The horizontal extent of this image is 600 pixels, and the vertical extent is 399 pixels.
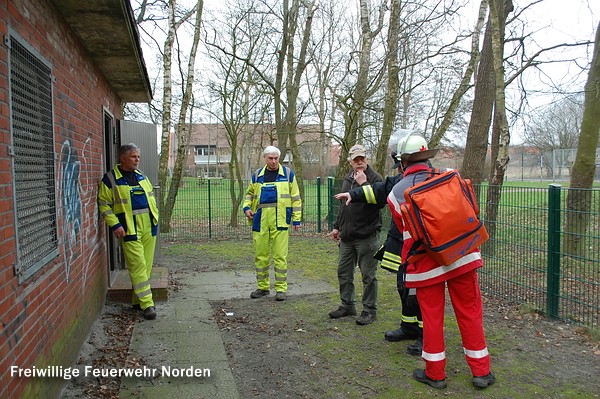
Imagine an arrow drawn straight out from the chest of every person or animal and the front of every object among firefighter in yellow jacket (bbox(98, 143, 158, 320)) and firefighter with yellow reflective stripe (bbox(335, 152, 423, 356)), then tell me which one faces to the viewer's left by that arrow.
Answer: the firefighter with yellow reflective stripe

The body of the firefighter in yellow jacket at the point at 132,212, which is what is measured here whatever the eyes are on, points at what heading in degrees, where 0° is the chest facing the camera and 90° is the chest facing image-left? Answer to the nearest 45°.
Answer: approximately 315°

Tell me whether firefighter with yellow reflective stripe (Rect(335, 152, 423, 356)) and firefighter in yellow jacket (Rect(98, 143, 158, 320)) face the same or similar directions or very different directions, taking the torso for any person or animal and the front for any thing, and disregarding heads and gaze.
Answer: very different directions

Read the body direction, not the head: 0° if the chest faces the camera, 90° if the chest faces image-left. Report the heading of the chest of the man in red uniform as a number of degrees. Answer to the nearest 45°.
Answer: approximately 135°

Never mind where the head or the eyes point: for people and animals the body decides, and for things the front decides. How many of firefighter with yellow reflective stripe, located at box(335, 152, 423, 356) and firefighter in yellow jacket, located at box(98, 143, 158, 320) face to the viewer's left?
1

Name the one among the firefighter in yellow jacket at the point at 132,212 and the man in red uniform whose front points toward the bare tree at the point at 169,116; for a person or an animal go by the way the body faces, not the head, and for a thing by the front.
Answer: the man in red uniform

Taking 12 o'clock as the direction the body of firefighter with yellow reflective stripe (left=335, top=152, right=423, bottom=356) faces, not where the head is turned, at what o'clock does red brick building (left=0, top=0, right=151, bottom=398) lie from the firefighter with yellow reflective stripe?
The red brick building is roughly at 11 o'clock from the firefighter with yellow reflective stripe.

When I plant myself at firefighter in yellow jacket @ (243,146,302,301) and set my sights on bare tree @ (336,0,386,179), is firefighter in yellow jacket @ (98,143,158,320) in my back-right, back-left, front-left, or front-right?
back-left

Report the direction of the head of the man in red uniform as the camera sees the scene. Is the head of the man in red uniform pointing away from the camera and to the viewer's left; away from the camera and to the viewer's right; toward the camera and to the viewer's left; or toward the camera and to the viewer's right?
away from the camera and to the viewer's left

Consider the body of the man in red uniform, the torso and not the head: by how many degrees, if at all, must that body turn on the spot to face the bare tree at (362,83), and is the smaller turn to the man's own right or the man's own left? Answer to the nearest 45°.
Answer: approximately 45° to the man's own right

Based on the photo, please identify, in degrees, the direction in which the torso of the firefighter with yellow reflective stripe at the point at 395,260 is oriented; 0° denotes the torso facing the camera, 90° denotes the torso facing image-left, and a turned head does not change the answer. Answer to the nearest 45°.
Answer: approximately 90°

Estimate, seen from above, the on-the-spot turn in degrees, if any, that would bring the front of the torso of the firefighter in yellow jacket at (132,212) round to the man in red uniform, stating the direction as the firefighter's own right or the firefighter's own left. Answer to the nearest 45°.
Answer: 0° — they already face them
